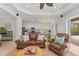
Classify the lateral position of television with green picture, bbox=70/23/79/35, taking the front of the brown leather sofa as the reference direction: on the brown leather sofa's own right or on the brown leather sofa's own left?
on the brown leather sofa's own left
